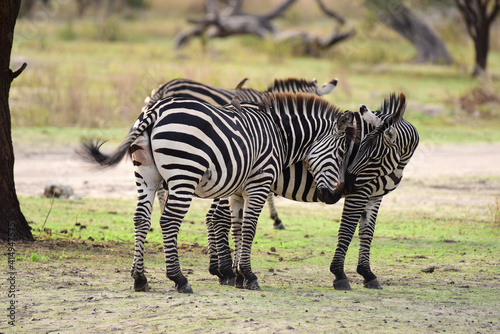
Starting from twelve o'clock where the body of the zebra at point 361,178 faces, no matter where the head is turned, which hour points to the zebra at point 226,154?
the zebra at point 226,154 is roughly at 5 o'clock from the zebra at point 361,178.

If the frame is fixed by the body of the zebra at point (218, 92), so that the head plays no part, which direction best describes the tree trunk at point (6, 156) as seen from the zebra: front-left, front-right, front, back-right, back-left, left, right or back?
back-right

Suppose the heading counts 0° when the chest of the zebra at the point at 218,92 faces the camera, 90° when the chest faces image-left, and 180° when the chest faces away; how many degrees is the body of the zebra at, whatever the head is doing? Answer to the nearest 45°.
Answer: approximately 270°

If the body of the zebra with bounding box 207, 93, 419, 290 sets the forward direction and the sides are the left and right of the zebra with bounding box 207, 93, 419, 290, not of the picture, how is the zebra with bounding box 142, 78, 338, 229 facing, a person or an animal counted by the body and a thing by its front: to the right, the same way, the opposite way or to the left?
the same way

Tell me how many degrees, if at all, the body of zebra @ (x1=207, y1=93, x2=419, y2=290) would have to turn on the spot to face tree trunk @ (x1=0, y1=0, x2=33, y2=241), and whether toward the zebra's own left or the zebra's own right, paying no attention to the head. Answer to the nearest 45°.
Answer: approximately 180°

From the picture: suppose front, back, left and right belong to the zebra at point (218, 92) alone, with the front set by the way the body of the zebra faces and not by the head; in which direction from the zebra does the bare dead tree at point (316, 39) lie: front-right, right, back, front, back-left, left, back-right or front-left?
left

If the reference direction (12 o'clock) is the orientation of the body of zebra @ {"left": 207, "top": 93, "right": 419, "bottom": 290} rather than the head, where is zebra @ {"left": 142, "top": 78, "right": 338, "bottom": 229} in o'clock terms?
zebra @ {"left": 142, "top": 78, "right": 338, "bottom": 229} is roughly at 8 o'clock from zebra @ {"left": 207, "top": 93, "right": 419, "bottom": 290}.

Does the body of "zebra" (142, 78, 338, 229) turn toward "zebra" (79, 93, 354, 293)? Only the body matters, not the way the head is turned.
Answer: no

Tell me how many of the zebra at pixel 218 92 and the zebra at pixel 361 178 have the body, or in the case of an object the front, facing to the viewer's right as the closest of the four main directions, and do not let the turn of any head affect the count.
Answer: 2

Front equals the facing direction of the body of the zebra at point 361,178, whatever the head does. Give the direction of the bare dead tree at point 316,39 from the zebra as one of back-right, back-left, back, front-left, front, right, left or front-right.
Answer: left

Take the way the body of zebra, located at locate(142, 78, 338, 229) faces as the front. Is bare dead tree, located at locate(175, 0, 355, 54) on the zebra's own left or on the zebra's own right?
on the zebra's own left

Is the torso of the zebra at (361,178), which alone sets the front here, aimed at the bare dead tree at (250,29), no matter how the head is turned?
no

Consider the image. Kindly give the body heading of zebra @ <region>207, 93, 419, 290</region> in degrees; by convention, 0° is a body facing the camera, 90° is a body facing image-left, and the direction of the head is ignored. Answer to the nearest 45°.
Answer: approximately 270°
